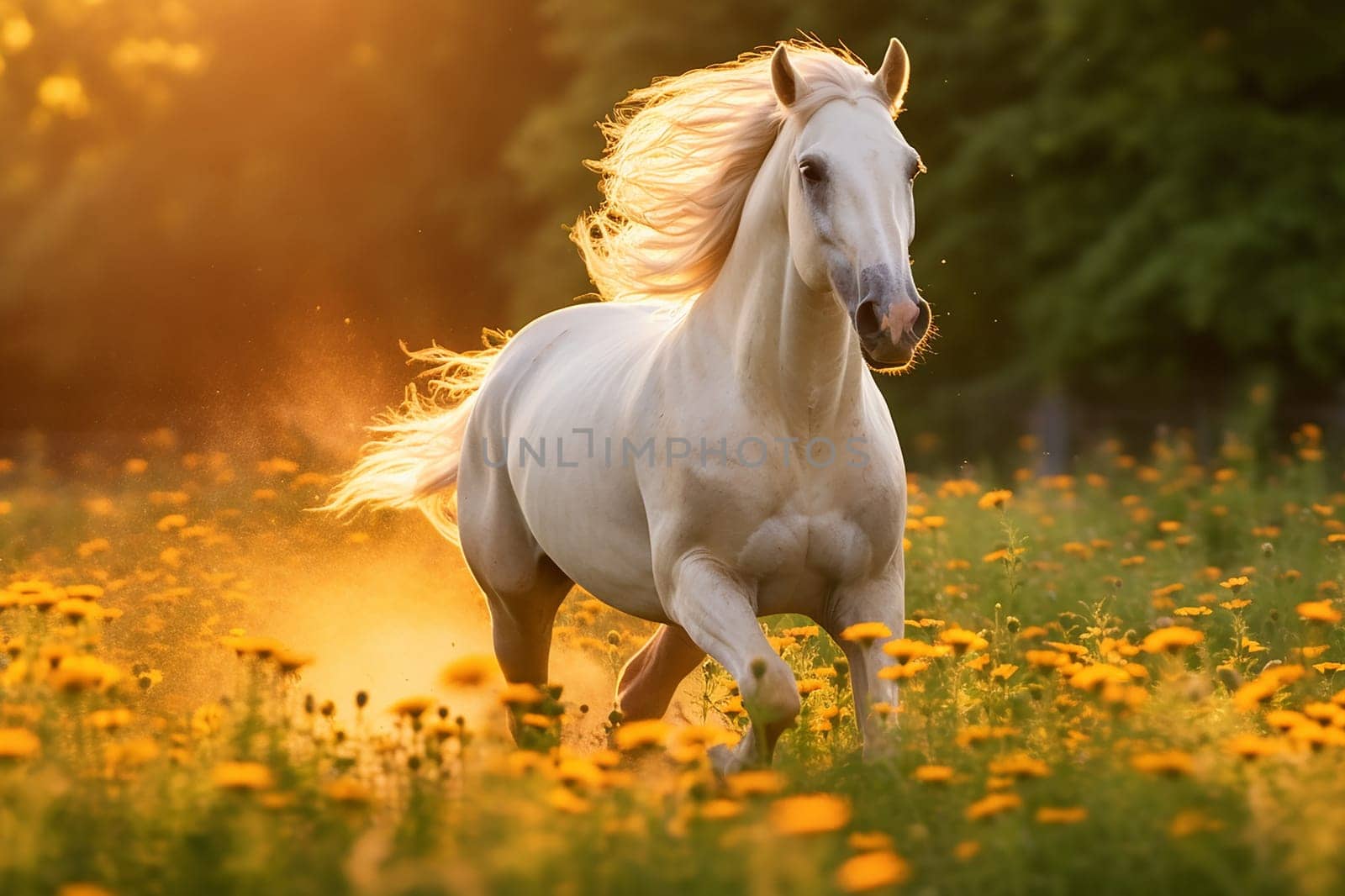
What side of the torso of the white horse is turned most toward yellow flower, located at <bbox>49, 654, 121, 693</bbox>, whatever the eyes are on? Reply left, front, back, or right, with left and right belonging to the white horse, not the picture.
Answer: right

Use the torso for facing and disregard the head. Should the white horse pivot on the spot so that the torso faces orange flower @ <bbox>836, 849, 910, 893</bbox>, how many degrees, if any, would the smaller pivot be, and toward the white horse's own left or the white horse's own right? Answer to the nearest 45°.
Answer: approximately 45° to the white horse's own right

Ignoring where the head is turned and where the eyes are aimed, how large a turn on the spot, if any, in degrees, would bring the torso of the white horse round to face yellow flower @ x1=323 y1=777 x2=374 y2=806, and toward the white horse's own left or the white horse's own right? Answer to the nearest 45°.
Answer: approximately 90° to the white horse's own right

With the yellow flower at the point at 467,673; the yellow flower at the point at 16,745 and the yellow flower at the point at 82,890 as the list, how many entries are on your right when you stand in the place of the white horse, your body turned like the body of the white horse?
3

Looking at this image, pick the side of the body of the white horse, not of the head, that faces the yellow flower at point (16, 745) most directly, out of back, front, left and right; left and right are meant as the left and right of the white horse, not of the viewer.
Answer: right

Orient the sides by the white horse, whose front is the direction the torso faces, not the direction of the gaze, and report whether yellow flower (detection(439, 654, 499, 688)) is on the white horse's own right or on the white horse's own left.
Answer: on the white horse's own right

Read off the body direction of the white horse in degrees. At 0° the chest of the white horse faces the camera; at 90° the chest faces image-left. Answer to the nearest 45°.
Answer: approximately 315°

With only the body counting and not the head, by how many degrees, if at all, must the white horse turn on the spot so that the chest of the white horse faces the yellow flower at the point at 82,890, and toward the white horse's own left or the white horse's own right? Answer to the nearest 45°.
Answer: approximately 90° to the white horse's own right

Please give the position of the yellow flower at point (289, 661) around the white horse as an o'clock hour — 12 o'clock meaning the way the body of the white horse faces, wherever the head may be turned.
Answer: The yellow flower is roughly at 4 o'clock from the white horse.
